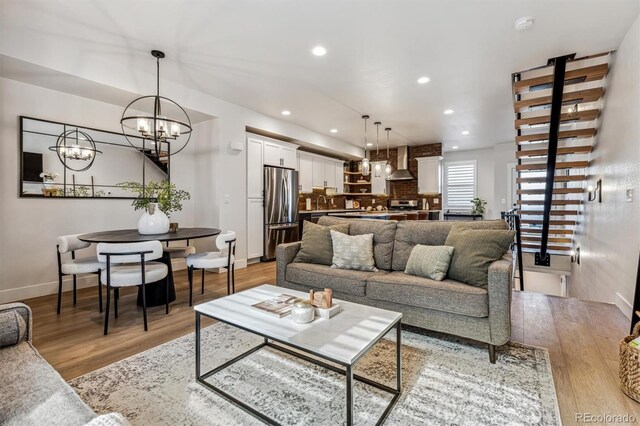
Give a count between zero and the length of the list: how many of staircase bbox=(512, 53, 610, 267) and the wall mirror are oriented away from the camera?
1

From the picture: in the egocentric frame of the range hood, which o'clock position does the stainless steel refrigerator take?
The stainless steel refrigerator is roughly at 1 o'clock from the range hood.

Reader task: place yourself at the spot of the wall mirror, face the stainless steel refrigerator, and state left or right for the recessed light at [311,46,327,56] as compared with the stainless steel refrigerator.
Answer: right

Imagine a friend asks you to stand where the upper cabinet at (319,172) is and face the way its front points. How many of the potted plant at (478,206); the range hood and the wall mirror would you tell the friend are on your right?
1

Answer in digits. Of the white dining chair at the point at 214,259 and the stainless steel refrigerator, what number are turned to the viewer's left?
1

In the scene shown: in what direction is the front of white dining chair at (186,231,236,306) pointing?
to the viewer's left

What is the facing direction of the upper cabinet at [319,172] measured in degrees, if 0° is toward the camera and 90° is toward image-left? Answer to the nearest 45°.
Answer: approximately 315°

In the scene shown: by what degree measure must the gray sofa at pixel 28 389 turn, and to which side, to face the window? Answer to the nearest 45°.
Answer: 0° — it already faces it

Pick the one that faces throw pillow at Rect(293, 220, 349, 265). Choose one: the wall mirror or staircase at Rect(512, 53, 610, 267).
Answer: the wall mirror

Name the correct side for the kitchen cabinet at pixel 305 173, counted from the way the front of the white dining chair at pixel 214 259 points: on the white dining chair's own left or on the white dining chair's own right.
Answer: on the white dining chair's own right
